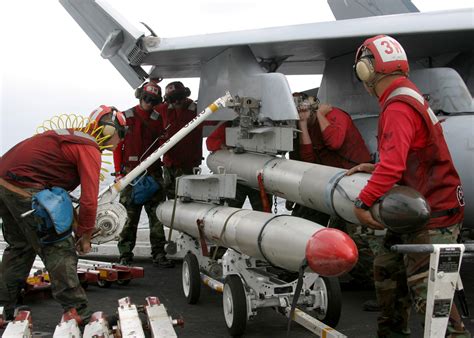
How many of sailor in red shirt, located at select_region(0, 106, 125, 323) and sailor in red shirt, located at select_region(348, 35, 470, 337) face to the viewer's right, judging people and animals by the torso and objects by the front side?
1

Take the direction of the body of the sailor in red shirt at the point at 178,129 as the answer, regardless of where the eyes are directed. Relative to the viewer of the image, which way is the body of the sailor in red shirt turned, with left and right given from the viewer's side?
facing the viewer and to the left of the viewer

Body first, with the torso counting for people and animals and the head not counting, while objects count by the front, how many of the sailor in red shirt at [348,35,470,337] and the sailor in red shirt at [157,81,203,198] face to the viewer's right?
0

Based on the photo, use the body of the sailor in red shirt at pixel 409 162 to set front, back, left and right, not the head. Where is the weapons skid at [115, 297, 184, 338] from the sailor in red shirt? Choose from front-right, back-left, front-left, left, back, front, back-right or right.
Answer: front-left

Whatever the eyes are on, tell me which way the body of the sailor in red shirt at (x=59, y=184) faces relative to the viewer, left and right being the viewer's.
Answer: facing to the right of the viewer

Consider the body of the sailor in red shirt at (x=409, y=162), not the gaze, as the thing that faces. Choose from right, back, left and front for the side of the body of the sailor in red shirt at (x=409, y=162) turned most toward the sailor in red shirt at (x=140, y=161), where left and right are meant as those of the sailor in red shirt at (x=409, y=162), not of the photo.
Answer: front

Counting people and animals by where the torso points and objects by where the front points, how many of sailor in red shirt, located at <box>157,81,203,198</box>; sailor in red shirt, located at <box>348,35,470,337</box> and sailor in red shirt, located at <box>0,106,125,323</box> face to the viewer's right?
1

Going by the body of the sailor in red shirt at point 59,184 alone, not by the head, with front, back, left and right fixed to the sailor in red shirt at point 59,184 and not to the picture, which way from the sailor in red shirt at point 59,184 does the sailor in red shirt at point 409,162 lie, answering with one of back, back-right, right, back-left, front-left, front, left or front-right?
front-right

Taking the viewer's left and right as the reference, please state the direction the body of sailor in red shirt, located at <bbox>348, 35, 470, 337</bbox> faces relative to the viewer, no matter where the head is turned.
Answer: facing away from the viewer and to the left of the viewer
